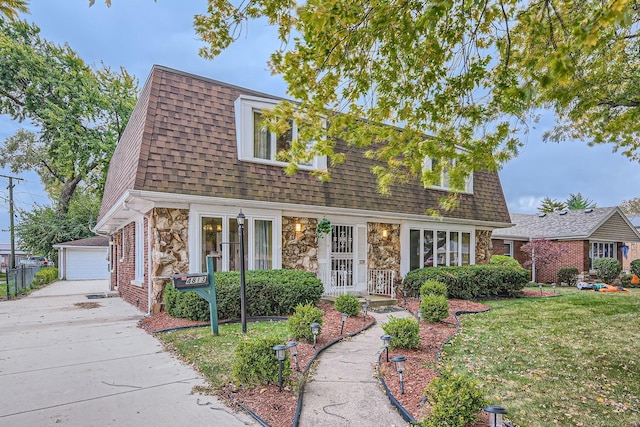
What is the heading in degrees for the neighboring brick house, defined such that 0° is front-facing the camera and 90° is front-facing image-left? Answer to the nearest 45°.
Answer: approximately 315°

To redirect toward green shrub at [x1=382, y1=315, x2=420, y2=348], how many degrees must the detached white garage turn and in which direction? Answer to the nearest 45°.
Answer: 0° — it already faces it

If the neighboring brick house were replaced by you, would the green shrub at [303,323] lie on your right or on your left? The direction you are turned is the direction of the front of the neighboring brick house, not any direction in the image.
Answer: on your right

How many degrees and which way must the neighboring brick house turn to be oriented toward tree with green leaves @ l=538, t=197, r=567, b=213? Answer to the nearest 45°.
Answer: approximately 135° to its left
